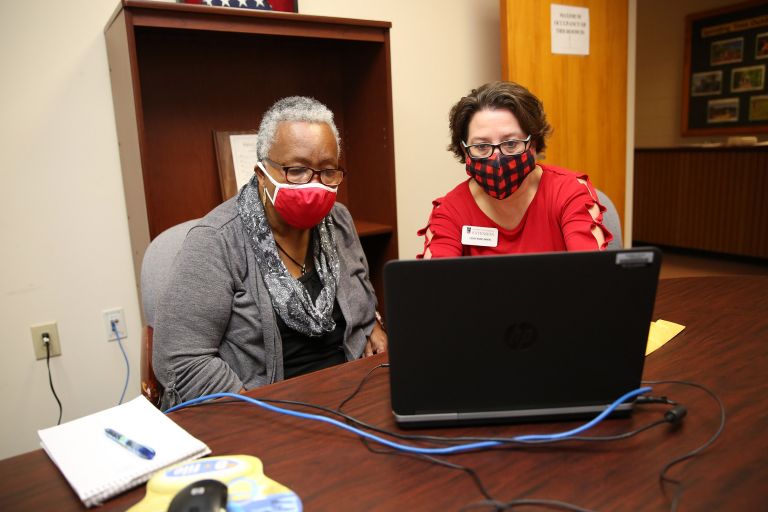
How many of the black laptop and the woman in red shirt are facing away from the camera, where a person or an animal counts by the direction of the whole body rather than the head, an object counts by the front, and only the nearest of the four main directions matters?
1

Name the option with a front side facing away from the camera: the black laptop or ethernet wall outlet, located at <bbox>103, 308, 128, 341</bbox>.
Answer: the black laptop

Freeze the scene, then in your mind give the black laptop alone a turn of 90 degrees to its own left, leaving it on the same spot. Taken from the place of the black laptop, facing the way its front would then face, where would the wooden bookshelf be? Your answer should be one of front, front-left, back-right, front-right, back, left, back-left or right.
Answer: front-right

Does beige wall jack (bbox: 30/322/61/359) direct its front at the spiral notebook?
yes

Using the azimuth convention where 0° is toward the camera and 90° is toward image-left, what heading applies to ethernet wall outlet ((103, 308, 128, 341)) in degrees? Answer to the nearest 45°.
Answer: approximately 0°

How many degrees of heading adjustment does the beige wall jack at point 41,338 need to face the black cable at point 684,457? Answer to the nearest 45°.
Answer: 0° — it already faces it

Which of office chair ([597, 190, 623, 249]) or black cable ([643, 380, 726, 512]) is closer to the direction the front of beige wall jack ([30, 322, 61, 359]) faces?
the black cable

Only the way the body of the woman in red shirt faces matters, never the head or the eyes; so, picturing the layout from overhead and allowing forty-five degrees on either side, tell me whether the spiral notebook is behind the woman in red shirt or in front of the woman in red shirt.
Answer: in front

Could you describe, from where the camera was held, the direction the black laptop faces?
facing away from the viewer

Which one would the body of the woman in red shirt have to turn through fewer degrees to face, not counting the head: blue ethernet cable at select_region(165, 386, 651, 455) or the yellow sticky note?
the blue ethernet cable
